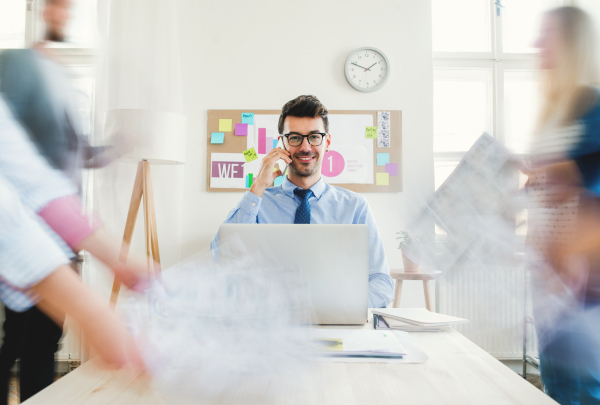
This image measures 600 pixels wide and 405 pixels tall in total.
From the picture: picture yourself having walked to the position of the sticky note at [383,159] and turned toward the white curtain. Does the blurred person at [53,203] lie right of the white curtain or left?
left

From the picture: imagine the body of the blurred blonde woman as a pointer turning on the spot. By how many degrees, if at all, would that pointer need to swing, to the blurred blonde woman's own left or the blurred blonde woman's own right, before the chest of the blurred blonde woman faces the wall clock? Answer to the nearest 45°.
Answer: approximately 45° to the blurred blonde woman's own right

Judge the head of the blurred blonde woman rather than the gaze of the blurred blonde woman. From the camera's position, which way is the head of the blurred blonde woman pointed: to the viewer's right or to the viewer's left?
to the viewer's left

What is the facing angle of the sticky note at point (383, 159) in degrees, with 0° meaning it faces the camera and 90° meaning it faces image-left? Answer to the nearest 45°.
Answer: approximately 0°

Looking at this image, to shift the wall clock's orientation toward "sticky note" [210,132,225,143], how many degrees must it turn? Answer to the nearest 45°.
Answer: approximately 90° to its right

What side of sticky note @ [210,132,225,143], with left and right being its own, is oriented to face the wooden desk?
front

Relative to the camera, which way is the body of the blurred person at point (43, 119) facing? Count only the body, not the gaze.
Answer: to the viewer's right

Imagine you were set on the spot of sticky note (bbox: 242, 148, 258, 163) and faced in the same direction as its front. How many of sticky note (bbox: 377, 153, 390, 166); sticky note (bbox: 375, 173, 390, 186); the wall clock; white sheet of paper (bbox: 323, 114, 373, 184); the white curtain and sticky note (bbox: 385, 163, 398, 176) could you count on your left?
5

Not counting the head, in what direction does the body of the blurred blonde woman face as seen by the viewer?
to the viewer's left

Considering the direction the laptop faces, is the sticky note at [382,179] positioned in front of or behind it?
in front

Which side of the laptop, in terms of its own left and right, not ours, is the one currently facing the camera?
back

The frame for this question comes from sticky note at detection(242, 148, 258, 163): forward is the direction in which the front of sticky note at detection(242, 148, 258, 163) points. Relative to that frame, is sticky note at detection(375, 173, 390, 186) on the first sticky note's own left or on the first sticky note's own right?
on the first sticky note's own left
